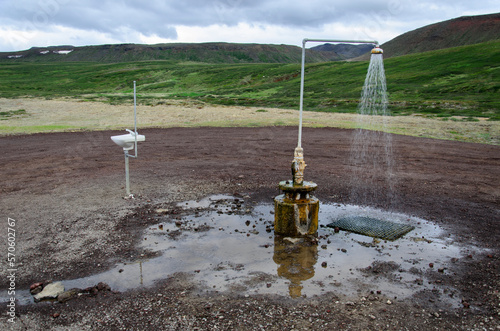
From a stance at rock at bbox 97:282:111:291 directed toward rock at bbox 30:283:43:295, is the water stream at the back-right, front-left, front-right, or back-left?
back-right

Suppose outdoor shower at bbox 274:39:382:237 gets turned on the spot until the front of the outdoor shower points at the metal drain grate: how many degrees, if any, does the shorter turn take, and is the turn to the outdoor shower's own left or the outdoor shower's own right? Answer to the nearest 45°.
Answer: approximately 45° to the outdoor shower's own left

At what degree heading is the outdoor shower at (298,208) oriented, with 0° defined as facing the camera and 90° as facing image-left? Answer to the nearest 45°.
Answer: approximately 270°
